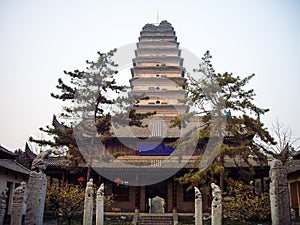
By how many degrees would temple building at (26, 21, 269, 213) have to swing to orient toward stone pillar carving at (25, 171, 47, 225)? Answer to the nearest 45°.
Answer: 0° — it already faces it

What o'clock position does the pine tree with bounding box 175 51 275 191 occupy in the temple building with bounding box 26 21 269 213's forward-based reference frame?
The pine tree is roughly at 11 o'clock from the temple building.

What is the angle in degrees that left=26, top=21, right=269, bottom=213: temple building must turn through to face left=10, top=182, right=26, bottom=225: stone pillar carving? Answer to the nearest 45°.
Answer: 0° — it already faces it

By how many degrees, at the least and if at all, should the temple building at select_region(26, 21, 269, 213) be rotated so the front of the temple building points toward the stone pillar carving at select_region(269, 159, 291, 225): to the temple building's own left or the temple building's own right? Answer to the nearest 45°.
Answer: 0° — it already faces it

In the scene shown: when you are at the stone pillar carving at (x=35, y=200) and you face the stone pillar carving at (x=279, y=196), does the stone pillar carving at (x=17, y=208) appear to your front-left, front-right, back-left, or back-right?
back-left

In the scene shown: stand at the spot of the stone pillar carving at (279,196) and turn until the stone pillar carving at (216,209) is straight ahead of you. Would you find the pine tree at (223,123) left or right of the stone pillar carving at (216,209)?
right

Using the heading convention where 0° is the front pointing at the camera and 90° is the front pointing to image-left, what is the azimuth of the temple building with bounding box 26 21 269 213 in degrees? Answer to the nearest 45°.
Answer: approximately 0°
